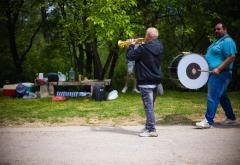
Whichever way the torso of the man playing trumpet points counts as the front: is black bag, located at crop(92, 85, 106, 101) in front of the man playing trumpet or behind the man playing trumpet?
in front

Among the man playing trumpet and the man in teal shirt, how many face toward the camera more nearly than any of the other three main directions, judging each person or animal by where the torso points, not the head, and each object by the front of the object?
0

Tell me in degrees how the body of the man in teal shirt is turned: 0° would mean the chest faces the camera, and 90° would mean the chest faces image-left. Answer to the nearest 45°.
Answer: approximately 90°

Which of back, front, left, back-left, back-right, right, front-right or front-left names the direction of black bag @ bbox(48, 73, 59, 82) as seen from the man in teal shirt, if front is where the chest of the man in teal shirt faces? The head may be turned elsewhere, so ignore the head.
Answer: front-right

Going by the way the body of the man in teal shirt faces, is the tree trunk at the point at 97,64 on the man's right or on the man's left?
on the man's right

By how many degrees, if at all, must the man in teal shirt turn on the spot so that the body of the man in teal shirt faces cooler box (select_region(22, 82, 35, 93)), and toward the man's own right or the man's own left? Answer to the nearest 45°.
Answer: approximately 45° to the man's own right

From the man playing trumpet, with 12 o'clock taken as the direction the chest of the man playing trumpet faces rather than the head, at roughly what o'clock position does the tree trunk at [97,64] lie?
The tree trunk is roughly at 1 o'clock from the man playing trumpet.

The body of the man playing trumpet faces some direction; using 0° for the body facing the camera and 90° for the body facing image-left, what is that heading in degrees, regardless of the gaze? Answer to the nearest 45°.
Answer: approximately 135°

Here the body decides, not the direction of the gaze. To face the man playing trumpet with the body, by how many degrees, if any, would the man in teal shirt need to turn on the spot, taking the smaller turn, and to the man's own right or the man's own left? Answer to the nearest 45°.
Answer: approximately 45° to the man's own left

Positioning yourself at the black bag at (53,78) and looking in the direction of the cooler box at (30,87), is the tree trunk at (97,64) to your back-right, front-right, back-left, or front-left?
back-right

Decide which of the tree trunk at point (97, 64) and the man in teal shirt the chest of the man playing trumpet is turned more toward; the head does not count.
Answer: the tree trunk
